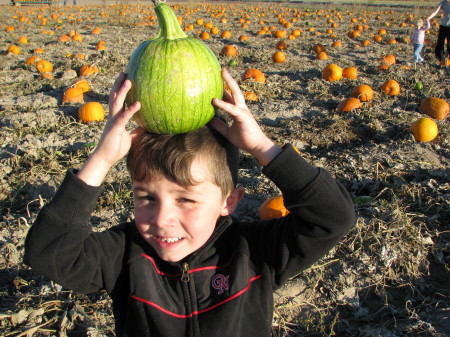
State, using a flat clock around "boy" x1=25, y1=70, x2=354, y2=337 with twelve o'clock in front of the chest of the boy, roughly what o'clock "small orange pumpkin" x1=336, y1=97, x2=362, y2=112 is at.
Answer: The small orange pumpkin is roughly at 7 o'clock from the boy.

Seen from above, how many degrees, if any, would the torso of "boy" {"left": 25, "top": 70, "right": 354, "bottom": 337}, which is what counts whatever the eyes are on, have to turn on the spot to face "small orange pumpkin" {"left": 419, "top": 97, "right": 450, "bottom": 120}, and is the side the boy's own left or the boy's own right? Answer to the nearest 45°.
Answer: approximately 135° to the boy's own left

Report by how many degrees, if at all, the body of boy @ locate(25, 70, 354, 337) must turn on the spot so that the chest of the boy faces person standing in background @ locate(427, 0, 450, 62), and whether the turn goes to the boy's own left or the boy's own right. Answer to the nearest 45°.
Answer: approximately 135° to the boy's own left

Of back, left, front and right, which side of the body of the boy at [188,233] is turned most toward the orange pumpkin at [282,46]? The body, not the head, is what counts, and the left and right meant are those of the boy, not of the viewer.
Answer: back

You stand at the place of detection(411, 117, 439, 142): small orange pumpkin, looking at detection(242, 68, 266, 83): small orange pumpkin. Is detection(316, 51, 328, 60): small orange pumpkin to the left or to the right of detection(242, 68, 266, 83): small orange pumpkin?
right

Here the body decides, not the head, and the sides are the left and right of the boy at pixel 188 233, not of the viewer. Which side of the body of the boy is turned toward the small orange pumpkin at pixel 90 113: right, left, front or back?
back

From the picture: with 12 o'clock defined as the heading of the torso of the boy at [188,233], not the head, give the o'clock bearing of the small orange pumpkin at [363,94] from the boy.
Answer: The small orange pumpkin is roughly at 7 o'clock from the boy.

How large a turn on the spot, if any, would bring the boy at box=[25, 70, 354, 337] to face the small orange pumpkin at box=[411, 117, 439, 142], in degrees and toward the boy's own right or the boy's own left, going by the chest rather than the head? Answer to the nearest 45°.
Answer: approximately 135° to the boy's own left

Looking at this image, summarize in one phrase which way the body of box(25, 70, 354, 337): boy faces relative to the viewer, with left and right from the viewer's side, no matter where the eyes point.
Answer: facing the viewer

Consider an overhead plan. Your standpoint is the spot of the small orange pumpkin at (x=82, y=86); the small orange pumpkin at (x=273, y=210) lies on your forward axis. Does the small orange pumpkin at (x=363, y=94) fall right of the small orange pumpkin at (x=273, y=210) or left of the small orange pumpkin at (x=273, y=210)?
left

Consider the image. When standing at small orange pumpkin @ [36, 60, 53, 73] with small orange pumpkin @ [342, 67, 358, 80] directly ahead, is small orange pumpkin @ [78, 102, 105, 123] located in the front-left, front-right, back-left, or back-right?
front-right

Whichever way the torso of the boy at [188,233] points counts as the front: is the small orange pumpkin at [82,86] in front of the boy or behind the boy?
behind
